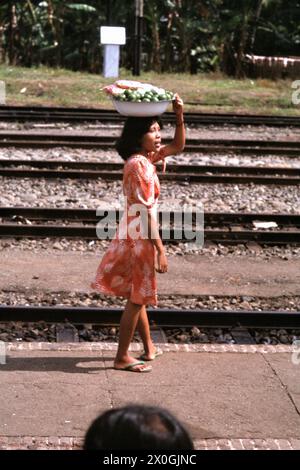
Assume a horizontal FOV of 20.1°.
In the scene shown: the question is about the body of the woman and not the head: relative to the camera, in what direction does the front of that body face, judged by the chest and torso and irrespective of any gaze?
to the viewer's right

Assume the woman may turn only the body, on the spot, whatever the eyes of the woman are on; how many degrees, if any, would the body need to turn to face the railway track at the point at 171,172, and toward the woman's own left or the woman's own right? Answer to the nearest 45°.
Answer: approximately 90° to the woman's own left

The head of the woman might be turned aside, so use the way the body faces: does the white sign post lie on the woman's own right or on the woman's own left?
on the woman's own left

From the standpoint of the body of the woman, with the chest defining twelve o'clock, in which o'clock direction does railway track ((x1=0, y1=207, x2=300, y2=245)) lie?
The railway track is roughly at 9 o'clock from the woman.
